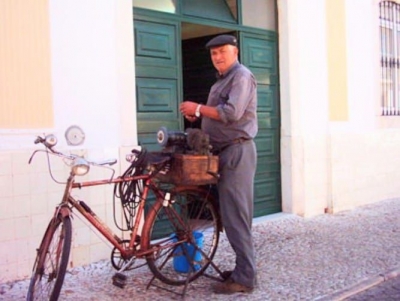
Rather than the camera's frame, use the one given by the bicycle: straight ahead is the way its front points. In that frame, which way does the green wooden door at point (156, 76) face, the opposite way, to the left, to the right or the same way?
to the left

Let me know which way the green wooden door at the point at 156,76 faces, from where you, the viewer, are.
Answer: facing the viewer and to the right of the viewer

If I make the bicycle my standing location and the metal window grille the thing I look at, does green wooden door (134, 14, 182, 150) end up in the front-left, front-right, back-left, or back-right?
front-left

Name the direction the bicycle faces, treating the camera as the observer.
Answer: facing the viewer and to the left of the viewer

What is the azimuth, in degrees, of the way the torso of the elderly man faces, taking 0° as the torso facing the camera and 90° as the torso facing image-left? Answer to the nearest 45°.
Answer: approximately 90°

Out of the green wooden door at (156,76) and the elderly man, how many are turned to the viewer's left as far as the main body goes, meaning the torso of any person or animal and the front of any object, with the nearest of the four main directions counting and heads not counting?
1

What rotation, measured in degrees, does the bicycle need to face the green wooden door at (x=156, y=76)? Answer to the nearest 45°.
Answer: approximately 135° to its right

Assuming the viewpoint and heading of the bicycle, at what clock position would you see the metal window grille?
The metal window grille is roughly at 6 o'clock from the bicycle.

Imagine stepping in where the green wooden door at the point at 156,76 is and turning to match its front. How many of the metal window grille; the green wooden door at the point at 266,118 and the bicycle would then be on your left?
2
